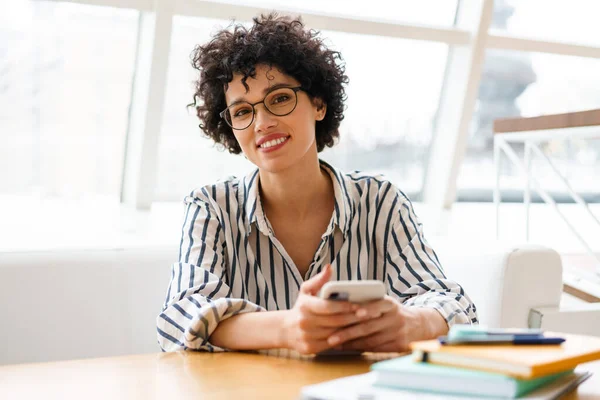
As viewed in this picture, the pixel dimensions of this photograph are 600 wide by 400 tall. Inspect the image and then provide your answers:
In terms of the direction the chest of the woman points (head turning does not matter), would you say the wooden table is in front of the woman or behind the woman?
in front

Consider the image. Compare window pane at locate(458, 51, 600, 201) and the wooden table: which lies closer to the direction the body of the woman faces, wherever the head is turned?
the wooden table

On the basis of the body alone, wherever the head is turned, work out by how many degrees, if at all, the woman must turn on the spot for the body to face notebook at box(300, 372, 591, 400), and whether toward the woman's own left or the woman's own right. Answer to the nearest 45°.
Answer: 0° — they already face it

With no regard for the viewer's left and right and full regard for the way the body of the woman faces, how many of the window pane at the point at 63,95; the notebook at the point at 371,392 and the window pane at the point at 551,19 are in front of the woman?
1

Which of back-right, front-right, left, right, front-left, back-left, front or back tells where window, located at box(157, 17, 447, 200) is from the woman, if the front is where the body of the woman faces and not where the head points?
back

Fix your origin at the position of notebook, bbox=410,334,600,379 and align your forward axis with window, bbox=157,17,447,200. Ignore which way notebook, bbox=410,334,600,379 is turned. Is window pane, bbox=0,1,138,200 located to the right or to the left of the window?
left

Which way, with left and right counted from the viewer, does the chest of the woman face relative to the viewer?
facing the viewer

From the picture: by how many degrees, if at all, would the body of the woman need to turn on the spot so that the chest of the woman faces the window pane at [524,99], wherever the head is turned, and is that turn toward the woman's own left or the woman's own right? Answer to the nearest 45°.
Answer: approximately 135° to the woman's own left

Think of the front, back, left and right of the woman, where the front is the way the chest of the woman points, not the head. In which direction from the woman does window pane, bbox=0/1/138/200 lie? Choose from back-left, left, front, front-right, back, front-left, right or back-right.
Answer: back-right

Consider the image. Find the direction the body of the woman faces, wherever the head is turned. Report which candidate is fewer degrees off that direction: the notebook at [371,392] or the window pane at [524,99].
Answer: the notebook

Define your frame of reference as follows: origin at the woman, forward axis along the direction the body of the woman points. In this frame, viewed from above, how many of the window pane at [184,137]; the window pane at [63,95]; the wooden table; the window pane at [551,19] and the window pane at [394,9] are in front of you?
1

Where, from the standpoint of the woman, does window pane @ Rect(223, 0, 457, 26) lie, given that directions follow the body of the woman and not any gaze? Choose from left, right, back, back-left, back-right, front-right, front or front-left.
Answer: back
